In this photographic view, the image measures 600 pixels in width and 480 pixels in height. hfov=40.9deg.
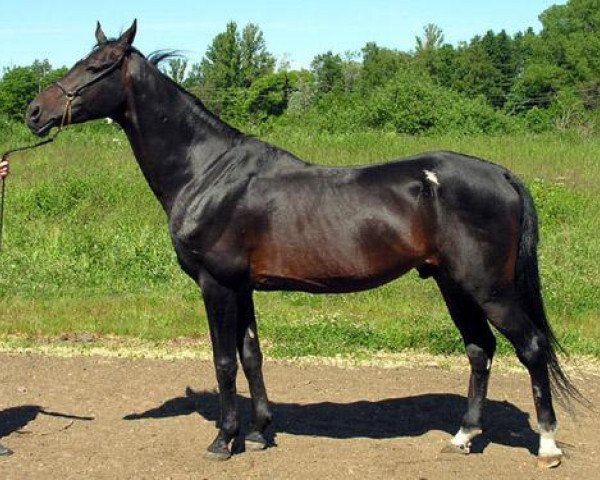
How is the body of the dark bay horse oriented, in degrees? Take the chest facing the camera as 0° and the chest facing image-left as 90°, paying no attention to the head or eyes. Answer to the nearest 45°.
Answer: approximately 90°
